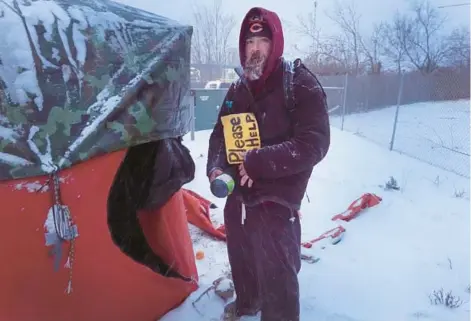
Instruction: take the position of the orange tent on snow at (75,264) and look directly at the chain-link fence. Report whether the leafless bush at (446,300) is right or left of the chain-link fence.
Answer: right

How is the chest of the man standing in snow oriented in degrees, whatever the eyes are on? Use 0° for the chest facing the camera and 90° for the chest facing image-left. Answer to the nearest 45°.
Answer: approximately 45°

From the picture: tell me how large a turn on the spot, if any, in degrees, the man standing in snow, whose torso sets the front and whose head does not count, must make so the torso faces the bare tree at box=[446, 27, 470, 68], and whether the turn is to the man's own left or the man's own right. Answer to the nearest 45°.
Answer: approximately 180°

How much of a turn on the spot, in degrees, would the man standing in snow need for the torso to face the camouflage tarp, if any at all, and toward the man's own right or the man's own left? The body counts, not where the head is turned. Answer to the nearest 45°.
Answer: approximately 45° to the man's own right

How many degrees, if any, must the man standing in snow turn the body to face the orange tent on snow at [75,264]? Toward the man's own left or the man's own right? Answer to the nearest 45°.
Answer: approximately 45° to the man's own right

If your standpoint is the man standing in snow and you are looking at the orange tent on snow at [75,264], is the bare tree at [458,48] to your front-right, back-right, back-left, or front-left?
back-right

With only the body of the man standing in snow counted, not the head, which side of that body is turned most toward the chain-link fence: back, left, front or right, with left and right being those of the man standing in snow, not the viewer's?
back

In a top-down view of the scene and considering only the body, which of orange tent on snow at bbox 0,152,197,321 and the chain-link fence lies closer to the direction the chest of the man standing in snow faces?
the orange tent on snow
